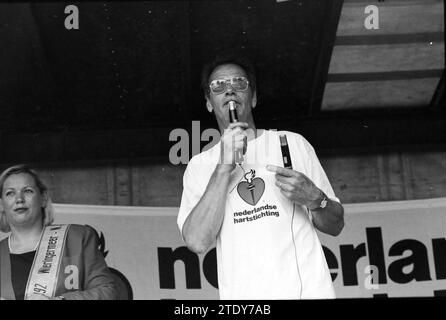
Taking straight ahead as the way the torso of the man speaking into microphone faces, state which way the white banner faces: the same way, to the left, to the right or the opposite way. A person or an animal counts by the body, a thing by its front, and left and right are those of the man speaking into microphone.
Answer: the same way

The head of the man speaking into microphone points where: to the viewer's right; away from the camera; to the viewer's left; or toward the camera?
toward the camera

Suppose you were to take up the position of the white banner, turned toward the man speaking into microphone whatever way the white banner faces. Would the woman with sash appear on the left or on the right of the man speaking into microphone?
right

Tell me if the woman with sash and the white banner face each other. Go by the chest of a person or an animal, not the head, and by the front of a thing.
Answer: no

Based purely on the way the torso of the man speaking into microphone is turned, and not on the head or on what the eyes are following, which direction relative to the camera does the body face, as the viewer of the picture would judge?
toward the camera

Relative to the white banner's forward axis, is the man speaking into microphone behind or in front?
in front

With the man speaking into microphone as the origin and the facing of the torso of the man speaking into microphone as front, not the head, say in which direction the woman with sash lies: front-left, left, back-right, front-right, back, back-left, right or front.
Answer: back-right

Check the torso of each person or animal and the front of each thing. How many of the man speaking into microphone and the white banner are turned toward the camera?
2

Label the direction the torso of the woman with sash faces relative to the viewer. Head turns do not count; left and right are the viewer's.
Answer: facing the viewer and to the left of the viewer

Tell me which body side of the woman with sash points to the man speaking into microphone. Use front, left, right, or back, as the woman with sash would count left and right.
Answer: left

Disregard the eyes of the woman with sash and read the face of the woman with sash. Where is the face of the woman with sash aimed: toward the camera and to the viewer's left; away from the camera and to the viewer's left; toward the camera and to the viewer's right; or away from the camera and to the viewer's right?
toward the camera and to the viewer's left

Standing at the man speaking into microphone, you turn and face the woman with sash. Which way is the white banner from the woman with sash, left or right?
right

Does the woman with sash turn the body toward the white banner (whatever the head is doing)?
no
